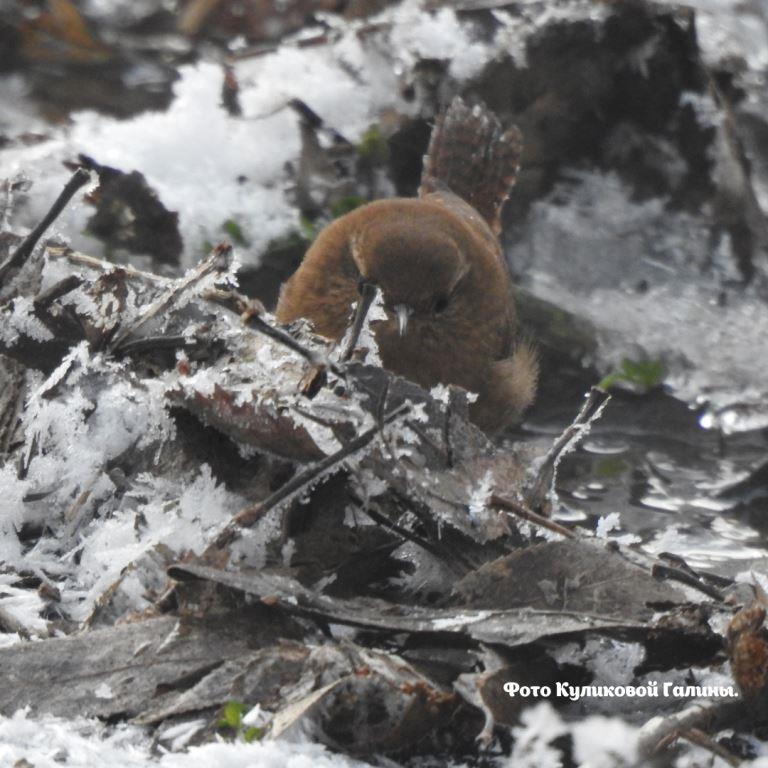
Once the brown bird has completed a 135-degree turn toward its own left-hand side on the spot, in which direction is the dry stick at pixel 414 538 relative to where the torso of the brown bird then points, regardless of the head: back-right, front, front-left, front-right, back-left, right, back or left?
back-right

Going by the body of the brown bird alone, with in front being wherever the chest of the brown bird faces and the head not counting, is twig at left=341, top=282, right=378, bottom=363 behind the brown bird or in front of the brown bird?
in front

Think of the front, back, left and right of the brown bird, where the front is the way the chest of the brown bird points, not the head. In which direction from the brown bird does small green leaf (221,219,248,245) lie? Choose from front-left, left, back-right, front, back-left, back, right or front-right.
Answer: back-right

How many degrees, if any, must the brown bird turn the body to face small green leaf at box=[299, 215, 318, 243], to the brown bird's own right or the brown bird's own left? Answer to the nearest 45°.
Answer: approximately 135° to the brown bird's own right

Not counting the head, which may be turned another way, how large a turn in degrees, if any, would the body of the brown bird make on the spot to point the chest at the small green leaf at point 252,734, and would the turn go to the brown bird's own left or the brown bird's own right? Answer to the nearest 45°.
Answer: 0° — it already faces it

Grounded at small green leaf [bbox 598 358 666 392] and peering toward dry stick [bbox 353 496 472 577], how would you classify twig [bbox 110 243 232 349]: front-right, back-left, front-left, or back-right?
front-right

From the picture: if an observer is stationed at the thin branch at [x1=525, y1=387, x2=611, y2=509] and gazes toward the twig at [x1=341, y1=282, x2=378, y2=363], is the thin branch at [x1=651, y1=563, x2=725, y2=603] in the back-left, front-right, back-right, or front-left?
back-left

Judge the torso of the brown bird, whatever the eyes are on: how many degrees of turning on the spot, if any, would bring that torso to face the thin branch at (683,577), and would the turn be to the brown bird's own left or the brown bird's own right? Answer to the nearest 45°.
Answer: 0° — it already faces it

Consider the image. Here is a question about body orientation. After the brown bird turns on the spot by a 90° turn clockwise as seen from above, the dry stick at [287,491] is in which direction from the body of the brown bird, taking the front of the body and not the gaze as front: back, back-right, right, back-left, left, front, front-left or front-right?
left

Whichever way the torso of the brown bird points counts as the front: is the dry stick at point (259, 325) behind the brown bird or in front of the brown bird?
in front

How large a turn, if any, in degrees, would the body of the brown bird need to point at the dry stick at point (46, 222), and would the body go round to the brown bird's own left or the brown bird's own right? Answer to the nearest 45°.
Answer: approximately 45° to the brown bird's own right

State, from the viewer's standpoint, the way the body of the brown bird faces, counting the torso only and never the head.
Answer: toward the camera

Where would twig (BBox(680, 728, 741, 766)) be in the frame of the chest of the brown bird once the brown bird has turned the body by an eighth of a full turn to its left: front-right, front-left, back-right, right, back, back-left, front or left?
front-right

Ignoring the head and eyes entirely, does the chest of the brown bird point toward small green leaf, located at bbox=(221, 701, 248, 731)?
yes
